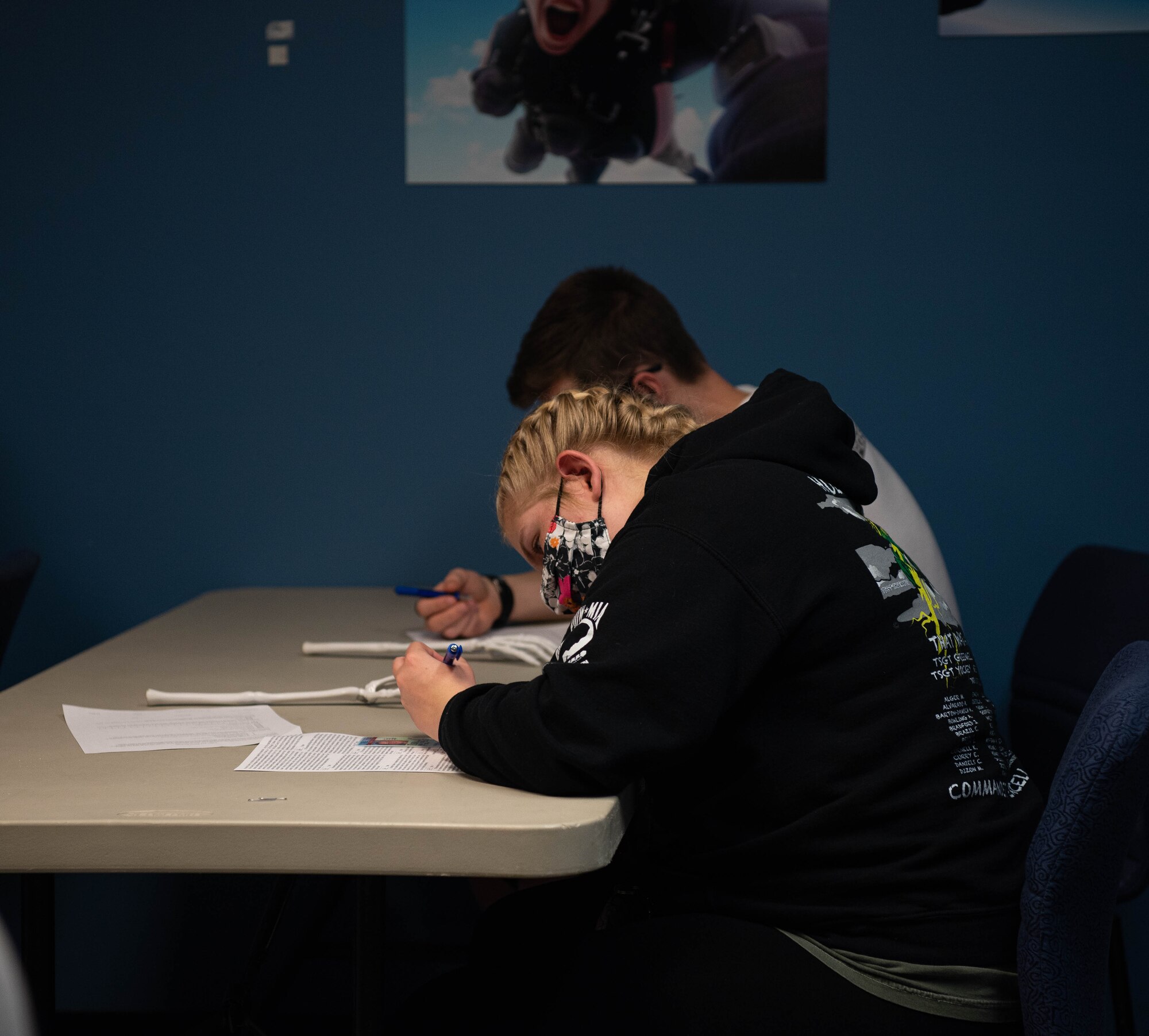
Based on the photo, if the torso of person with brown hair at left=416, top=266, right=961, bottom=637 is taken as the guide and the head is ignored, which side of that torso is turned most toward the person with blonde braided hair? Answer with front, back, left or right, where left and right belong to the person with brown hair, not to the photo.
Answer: left

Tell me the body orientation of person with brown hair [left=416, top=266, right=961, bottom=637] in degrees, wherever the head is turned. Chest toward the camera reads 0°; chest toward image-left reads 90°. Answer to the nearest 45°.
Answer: approximately 90°

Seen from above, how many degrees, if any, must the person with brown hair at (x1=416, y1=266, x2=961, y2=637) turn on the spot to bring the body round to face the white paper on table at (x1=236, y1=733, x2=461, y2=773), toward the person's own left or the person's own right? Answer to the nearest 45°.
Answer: approximately 90° to the person's own left

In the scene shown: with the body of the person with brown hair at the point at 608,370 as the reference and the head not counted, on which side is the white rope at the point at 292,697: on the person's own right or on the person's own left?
on the person's own left

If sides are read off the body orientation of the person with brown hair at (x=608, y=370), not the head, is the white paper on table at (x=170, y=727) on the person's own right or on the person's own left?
on the person's own left
